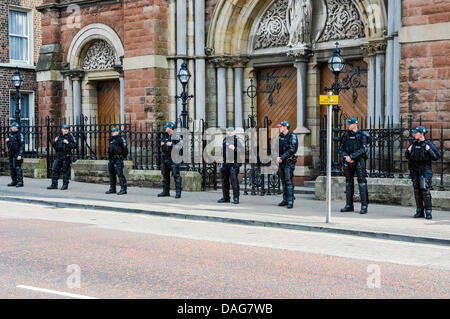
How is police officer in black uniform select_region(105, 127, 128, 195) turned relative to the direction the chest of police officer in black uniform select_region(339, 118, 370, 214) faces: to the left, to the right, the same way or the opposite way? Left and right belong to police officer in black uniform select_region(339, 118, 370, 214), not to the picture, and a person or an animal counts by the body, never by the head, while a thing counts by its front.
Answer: the same way

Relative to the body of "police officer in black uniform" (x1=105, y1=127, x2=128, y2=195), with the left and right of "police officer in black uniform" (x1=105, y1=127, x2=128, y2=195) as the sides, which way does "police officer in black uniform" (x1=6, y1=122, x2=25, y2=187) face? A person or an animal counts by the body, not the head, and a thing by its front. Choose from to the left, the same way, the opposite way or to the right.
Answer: the same way

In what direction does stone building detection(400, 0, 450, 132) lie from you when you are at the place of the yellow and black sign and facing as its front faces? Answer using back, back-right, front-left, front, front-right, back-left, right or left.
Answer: back-left

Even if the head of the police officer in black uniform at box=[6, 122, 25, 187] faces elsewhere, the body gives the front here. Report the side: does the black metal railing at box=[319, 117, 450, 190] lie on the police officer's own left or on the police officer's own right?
on the police officer's own left

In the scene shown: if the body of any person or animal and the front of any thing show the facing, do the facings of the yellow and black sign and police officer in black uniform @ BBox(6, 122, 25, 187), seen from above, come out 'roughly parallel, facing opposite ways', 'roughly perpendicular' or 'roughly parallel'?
roughly parallel

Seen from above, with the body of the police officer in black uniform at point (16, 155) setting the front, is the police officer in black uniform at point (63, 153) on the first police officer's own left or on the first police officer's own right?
on the first police officer's own left

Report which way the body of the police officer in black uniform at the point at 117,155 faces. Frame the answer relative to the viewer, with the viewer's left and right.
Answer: facing the viewer and to the left of the viewer

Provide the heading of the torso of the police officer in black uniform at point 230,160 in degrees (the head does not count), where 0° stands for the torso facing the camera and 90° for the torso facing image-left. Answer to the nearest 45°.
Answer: approximately 45°

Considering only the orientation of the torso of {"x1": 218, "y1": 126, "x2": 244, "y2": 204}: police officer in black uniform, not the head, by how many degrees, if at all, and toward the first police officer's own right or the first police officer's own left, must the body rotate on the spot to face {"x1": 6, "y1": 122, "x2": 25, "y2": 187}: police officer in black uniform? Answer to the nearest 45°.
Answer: approximately 90° to the first police officer's own right

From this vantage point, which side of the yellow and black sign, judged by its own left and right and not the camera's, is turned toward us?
front

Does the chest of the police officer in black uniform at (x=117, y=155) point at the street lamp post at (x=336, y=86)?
no

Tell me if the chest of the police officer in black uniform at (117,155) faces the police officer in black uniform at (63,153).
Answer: no

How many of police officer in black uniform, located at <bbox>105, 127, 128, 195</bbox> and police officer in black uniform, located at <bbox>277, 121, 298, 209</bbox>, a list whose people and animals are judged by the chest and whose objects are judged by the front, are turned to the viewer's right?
0

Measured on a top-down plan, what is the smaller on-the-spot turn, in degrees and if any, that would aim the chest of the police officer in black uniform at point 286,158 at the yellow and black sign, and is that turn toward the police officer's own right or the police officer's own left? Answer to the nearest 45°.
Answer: approximately 45° to the police officer's own left

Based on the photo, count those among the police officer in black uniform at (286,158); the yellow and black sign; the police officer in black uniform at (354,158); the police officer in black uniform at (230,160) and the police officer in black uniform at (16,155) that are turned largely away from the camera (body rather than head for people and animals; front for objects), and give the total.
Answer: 0

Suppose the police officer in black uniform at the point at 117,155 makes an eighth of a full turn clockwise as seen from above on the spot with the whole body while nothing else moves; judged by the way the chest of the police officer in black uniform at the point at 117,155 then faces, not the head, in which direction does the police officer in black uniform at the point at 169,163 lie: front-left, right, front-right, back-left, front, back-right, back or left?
back-left

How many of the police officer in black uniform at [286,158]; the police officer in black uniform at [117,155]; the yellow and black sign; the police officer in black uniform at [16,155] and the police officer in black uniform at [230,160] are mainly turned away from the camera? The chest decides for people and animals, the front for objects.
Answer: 0

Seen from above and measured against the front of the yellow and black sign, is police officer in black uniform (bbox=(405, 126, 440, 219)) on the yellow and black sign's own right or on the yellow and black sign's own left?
on the yellow and black sign's own left

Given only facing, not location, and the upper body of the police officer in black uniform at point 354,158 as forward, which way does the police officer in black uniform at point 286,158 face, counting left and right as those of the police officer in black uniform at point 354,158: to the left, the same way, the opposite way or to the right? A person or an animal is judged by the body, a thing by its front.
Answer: the same way

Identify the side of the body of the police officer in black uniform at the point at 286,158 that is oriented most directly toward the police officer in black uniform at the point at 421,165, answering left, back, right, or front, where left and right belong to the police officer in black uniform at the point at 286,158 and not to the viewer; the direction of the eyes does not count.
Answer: left
